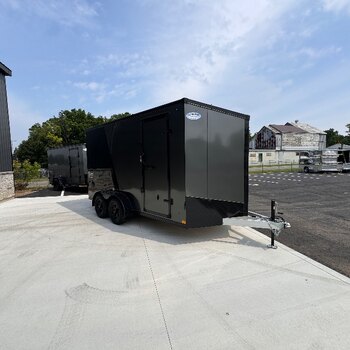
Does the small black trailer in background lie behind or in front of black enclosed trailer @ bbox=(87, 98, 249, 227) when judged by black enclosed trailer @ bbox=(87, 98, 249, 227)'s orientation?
behind

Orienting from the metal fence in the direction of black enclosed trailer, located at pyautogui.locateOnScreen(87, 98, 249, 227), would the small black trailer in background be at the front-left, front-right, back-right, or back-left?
front-right

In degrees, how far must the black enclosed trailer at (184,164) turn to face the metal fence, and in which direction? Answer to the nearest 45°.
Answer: approximately 90° to its left

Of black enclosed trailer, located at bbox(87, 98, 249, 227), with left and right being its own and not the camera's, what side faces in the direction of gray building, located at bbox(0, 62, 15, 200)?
back

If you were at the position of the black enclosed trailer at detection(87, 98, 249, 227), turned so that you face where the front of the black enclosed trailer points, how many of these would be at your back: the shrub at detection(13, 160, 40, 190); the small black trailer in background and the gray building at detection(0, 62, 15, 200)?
3

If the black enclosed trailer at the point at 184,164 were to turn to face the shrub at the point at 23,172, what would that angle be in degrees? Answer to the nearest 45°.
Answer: approximately 180°

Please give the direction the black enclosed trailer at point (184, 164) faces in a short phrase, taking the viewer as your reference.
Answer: facing the viewer and to the right of the viewer

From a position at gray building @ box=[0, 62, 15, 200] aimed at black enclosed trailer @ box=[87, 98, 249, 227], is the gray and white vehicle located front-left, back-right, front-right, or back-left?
front-left

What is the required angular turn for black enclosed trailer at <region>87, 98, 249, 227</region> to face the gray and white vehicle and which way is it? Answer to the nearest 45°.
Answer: approximately 90° to its left
